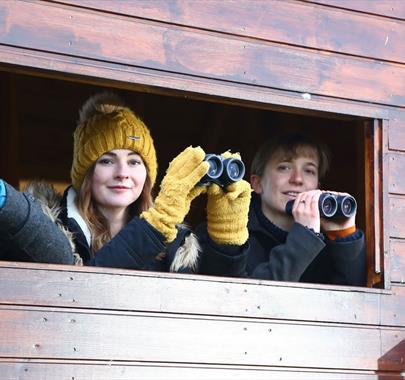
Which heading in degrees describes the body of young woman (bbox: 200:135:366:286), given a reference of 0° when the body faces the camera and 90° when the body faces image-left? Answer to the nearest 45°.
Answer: approximately 315°

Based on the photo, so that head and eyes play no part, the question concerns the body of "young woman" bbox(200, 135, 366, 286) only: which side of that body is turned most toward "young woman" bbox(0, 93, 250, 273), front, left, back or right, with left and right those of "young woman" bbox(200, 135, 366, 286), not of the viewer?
right
